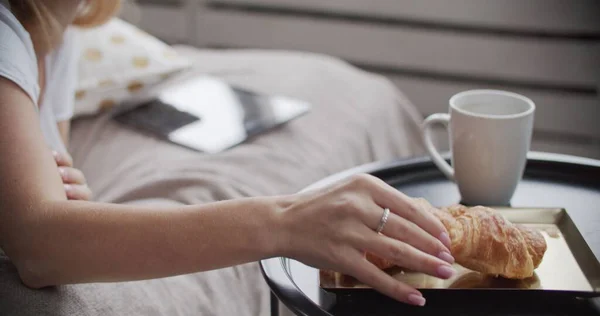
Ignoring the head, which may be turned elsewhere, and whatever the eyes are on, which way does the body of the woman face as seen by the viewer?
to the viewer's right
